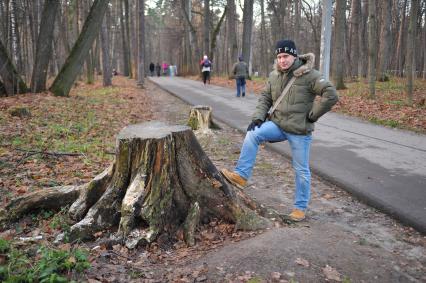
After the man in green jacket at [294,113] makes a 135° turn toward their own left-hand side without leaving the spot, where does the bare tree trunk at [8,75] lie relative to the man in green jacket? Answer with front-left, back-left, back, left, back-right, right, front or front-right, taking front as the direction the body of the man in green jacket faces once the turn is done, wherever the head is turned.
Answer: back-left

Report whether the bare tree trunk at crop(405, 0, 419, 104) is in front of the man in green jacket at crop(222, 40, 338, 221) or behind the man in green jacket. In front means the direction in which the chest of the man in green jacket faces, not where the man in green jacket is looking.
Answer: behind

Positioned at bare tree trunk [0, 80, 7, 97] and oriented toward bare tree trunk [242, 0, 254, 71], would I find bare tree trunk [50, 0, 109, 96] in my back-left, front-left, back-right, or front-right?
front-right

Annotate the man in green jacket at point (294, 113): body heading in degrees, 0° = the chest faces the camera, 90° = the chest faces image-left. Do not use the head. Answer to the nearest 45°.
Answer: approximately 45°
